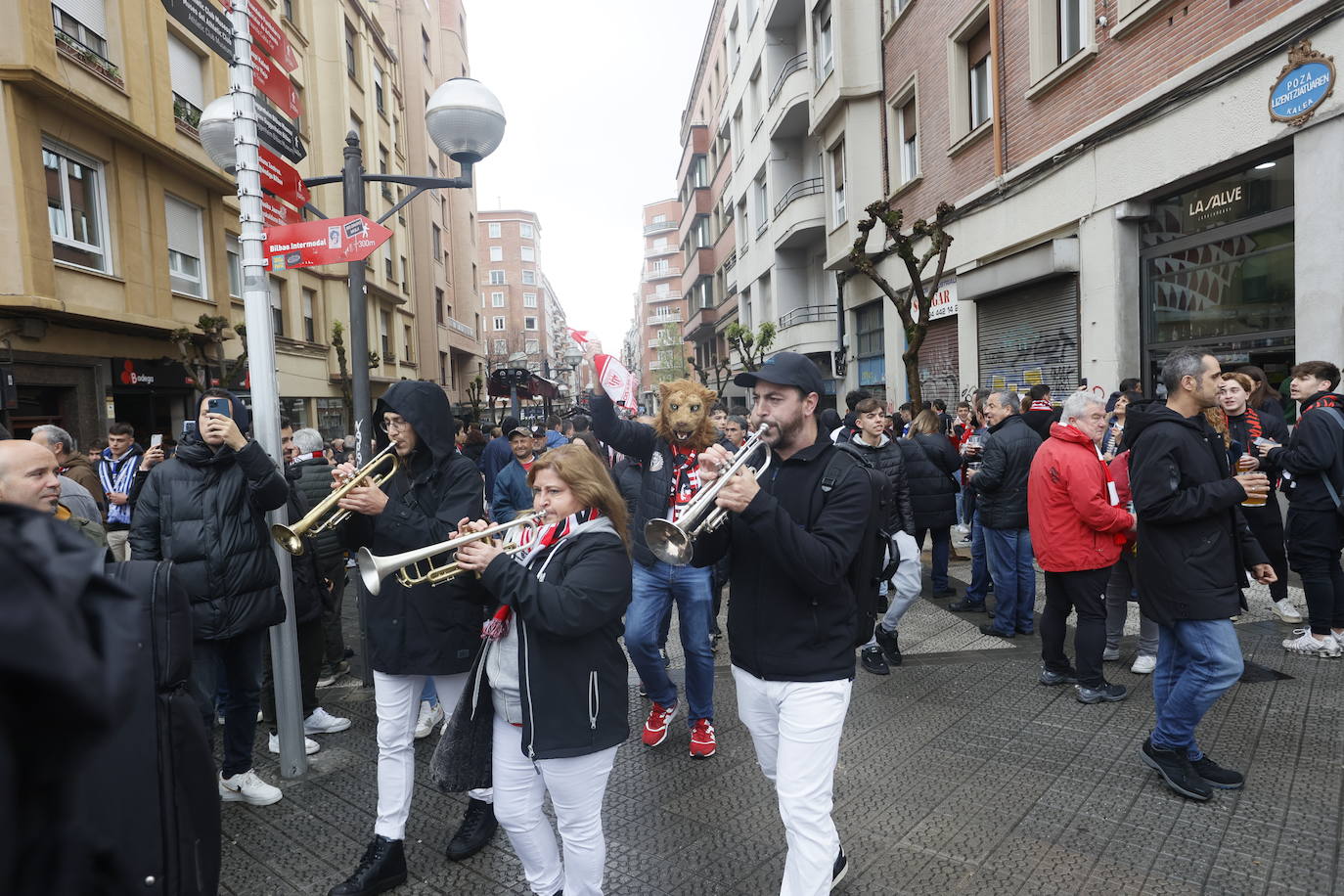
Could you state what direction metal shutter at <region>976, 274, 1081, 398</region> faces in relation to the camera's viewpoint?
facing the viewer and to the left of the viewer

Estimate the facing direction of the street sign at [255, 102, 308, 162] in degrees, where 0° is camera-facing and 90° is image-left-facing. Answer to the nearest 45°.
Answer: approximately 315°

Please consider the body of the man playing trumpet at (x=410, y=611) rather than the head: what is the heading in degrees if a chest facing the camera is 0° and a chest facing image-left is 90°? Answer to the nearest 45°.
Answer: approximately 45°

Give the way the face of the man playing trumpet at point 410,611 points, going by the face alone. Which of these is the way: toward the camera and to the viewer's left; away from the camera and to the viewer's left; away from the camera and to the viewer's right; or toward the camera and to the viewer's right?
toward the camera and to the viewer's left

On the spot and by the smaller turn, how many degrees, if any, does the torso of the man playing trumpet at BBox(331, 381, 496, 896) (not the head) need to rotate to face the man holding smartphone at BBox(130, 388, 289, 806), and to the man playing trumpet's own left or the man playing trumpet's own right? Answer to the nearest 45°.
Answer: approximately 90° to the man playing trumpet's own right

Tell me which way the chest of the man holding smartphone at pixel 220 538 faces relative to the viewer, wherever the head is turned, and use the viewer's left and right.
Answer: facing the viewer

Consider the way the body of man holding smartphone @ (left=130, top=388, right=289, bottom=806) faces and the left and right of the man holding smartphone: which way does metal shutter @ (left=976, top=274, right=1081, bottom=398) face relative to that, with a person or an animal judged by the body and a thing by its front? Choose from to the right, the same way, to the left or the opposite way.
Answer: to the right

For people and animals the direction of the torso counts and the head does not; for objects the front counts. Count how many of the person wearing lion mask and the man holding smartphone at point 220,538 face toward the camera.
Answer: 2

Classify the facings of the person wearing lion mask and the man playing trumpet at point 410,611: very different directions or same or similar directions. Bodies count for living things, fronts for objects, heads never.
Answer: same or similar directions

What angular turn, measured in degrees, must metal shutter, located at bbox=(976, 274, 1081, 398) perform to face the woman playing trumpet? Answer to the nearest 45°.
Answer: approximately 45° to its left

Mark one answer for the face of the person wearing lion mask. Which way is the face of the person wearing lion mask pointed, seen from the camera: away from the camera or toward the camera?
toward the camera

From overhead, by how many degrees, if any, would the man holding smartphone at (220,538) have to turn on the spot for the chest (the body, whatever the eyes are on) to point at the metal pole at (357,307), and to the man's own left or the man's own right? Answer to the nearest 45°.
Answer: approximately 135° to the man's own left

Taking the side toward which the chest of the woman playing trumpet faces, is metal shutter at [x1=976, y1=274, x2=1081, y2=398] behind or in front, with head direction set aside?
behind

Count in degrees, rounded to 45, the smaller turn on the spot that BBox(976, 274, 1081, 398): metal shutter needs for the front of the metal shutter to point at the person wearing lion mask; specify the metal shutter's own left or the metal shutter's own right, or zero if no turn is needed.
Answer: approximately 45° to the metal shutter's own left

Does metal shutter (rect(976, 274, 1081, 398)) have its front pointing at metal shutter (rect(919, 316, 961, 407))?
no

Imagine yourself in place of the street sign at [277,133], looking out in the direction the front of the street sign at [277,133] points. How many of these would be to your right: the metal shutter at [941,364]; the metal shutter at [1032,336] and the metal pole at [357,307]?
0
